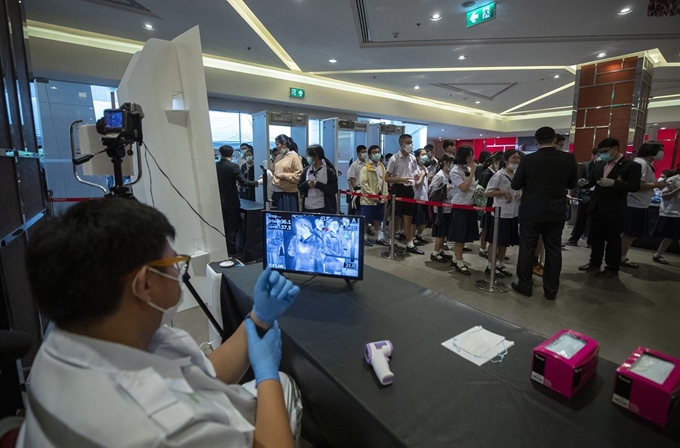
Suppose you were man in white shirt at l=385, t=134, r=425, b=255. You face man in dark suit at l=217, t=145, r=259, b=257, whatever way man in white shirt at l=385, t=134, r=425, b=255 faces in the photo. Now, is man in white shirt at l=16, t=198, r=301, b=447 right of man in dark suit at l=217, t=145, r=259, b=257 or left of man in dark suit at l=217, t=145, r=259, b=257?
left

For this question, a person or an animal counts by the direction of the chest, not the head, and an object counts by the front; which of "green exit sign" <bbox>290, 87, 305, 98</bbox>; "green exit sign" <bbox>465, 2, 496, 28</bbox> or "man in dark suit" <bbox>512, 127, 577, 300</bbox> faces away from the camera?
the man in dark suit

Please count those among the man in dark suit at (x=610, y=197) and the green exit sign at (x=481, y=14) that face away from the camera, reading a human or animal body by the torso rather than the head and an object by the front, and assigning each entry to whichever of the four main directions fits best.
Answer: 0

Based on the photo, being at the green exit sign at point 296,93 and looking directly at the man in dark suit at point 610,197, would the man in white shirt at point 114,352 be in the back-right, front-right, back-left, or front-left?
front-right

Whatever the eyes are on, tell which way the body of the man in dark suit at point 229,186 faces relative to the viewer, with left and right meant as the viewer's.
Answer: facing away from the viewer and to the right of the viewer

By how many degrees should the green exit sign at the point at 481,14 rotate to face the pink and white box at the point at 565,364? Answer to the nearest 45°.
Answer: approximately 45° to its left

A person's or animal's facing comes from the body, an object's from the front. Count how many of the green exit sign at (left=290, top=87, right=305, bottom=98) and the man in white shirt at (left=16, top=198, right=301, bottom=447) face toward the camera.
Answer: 1

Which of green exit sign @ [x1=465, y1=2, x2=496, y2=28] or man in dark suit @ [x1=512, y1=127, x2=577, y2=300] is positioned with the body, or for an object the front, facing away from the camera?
the man in dark suit

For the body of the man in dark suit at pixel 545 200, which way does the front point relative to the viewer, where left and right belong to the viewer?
facing away from the viewer

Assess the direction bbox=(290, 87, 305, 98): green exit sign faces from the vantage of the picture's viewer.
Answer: facing the viewer

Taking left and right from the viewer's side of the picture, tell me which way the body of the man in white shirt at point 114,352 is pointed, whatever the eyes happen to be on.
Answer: facing away from the viewer and to the right of the viewer

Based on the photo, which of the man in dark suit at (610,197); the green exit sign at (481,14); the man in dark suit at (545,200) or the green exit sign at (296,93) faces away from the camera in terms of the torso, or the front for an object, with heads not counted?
the man in dark suit at (545,200)

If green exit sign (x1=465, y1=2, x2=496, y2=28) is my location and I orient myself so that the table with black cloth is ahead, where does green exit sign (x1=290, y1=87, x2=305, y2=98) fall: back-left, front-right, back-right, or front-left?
back-right

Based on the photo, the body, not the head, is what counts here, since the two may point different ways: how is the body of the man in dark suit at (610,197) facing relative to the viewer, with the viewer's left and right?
facing the viewer and to the left of the viewer

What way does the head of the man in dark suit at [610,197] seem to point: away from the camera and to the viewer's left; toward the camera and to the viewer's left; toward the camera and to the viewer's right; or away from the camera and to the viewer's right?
toward the camera and to the viewer's left

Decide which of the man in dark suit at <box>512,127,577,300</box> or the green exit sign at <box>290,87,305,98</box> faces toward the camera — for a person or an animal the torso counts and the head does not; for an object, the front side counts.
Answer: the green exit sign
